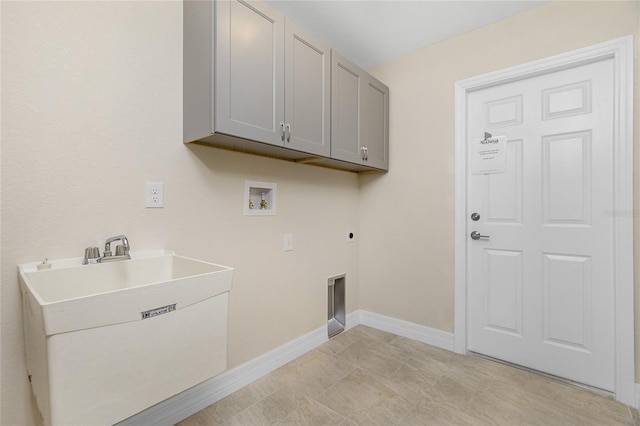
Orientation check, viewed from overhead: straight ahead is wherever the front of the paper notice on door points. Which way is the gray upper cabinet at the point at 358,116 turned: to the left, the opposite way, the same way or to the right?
to the left

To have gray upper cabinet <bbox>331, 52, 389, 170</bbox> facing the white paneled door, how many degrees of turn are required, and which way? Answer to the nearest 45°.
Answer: approximately 45° to its left

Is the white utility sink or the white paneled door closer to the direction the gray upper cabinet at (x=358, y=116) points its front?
the white paneled door

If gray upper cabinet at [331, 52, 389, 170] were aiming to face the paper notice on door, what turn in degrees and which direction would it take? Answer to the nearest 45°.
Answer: approximately 45° to its left

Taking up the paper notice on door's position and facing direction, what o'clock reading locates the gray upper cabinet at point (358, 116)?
The gray upper cabinet is roughly at 2 o'clock from the paper notice on door.

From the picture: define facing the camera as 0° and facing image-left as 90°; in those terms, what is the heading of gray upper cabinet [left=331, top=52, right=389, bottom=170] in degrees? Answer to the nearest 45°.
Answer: approximately 315°

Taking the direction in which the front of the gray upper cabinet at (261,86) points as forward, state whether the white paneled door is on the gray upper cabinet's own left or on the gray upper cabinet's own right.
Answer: on the gray upper cabinet's own left

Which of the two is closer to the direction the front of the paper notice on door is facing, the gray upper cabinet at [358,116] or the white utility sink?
the white utility sink

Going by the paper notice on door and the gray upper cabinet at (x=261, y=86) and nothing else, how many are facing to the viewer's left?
0

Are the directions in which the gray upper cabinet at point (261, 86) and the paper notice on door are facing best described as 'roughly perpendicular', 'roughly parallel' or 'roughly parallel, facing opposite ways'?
roughly perpendicular

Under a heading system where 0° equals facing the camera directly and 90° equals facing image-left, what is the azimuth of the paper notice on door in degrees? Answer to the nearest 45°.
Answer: approximately 0°

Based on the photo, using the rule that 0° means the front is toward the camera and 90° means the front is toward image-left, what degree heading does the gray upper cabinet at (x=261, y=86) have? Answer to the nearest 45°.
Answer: approximately 315°

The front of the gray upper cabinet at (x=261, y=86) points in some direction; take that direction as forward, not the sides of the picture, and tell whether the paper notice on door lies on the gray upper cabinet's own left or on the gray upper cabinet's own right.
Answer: on the gray upper cabinet's own left

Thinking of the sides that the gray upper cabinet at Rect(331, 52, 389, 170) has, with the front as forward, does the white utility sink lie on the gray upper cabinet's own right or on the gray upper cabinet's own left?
on the gray upper cabinet's own right
